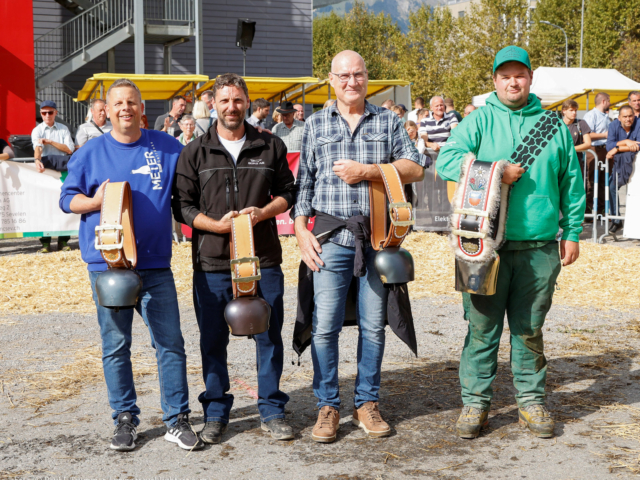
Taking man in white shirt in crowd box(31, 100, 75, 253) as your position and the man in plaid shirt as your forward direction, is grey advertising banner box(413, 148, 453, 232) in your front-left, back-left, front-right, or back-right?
front-left

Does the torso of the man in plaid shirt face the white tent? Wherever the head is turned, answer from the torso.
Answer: no

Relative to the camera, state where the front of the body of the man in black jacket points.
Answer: toward the camera

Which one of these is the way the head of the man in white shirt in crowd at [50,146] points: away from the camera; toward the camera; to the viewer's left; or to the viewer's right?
toward the camera

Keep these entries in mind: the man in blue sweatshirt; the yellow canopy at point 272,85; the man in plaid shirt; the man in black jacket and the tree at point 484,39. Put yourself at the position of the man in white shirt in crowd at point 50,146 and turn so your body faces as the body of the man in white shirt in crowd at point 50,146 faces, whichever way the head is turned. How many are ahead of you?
3

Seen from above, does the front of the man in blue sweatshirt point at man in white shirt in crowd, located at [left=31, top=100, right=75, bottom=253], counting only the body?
no

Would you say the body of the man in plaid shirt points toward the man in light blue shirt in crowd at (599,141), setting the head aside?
no

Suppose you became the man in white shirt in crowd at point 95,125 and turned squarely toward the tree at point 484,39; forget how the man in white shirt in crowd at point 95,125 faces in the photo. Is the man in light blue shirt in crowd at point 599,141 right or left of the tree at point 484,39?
right

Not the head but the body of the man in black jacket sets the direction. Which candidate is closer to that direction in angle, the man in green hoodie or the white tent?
the man in green hoodie

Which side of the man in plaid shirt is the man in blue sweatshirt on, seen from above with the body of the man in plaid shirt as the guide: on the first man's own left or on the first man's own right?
on the first man's own right

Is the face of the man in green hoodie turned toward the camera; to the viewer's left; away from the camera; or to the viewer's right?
toward the camera

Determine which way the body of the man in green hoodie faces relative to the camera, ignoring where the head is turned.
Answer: toward the camera

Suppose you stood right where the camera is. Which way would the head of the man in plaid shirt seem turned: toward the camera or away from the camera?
toward the camera

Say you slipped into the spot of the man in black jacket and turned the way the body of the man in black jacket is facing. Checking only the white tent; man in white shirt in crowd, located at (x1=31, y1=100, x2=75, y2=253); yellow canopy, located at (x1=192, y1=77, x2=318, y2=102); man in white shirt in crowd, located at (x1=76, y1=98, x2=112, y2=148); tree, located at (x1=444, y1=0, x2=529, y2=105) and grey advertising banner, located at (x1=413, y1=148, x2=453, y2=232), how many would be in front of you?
0

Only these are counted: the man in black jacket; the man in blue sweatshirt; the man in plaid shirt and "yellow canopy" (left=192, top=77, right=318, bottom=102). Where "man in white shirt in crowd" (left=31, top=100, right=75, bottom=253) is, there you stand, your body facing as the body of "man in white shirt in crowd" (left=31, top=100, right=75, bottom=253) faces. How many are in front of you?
3

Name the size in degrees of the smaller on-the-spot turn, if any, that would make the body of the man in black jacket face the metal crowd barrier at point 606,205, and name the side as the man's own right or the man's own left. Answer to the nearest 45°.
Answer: approximately 135° to the man's own left

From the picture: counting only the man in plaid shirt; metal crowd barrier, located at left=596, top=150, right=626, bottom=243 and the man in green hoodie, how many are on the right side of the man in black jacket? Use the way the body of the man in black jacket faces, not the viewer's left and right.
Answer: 0

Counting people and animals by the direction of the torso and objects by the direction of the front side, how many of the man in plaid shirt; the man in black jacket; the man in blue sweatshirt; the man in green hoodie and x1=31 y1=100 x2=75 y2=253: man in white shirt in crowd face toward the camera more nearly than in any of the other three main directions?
5

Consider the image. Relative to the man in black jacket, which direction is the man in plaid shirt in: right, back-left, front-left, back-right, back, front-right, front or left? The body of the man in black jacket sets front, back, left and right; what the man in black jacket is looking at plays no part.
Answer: left

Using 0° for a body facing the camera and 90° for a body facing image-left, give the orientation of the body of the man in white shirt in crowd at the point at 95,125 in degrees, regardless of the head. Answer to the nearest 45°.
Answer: approximately 315°

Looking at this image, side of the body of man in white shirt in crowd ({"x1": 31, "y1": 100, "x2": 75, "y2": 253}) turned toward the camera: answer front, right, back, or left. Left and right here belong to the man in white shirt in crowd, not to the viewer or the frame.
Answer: front
